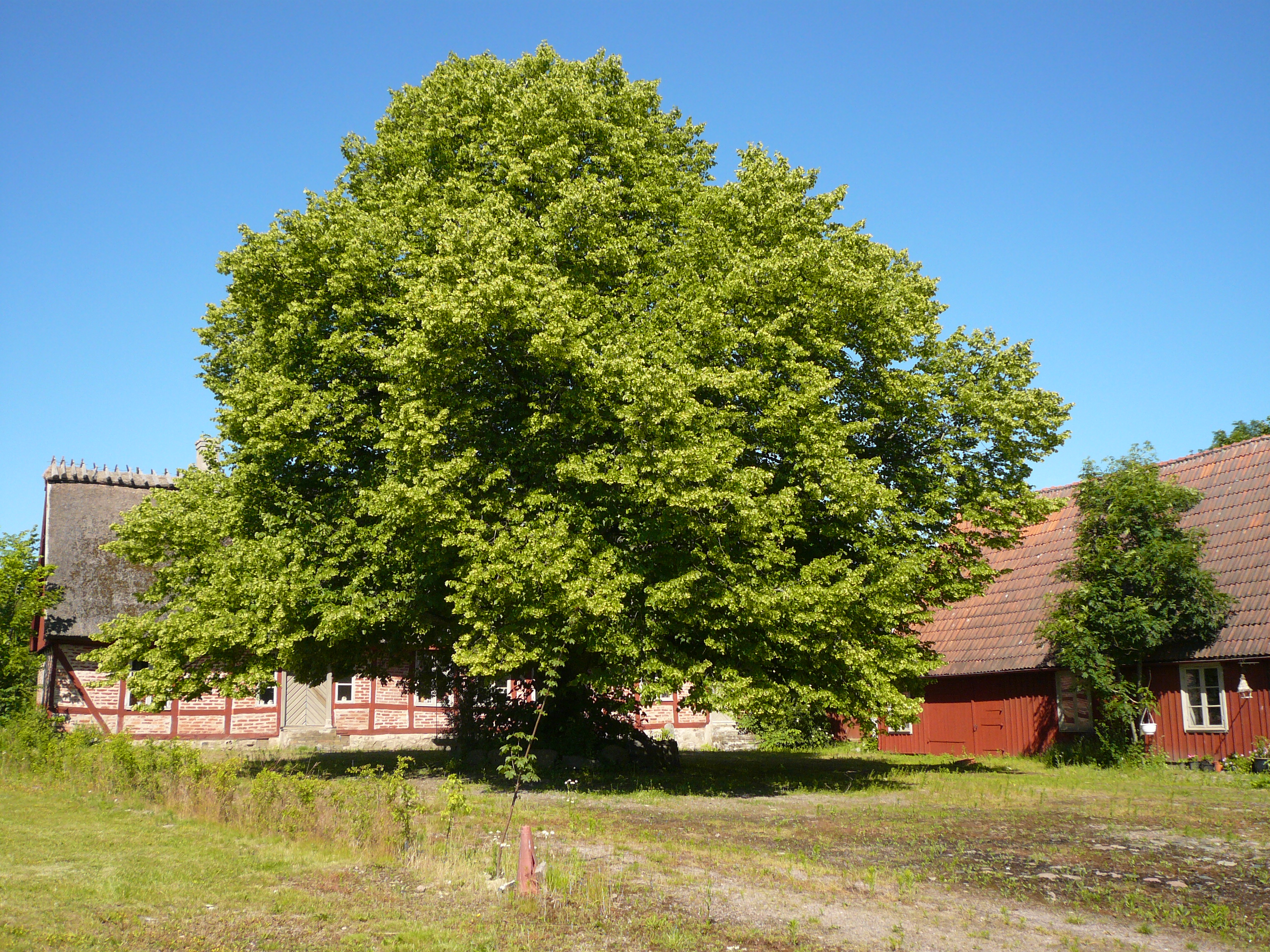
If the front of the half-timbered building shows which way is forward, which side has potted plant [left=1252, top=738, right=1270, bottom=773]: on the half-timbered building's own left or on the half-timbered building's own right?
on the half-timbered building's own left

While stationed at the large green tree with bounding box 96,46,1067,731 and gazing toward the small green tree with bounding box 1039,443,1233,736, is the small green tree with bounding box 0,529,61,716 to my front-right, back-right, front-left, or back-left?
back-left

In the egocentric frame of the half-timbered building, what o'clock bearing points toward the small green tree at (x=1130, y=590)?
The small green tree is roughly at 10 o'clock from the half-timbered building.

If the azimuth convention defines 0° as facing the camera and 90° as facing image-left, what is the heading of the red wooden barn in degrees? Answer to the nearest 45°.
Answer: approximately 45°

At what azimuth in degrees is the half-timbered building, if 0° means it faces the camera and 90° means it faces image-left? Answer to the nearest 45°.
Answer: approximately 0°
